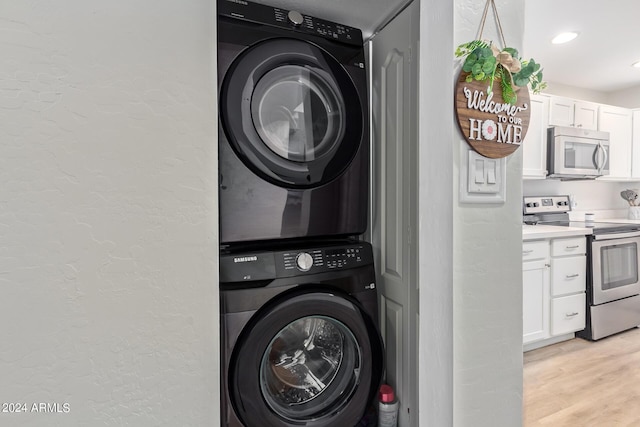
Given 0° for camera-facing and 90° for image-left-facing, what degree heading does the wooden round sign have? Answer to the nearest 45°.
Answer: approximately 315°

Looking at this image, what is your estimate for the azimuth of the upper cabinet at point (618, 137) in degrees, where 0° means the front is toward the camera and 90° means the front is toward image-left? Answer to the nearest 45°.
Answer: approximately 315°

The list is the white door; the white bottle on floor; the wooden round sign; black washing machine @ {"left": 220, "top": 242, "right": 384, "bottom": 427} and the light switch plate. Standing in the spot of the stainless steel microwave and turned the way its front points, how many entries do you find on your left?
0

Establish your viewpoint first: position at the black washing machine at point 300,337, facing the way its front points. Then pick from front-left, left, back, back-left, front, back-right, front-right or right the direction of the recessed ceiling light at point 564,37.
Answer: left

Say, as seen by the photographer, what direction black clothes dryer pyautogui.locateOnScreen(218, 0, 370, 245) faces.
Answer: facing the viewer and to the right of the viewer

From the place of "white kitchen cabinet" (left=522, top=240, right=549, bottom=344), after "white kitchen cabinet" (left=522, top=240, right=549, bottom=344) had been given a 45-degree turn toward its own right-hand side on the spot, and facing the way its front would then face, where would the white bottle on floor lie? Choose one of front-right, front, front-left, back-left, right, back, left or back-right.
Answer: front

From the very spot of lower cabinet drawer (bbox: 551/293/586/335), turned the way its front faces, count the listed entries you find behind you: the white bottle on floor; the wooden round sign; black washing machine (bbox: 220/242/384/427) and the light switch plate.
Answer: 0

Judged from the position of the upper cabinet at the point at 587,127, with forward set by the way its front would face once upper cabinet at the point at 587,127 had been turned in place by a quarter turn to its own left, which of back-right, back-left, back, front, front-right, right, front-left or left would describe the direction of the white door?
back-right

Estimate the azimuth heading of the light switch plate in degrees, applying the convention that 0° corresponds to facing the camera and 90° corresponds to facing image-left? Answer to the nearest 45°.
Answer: approximately 315°

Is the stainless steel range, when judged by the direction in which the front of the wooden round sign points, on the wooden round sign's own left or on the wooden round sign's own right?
on the wooden round sign's own left

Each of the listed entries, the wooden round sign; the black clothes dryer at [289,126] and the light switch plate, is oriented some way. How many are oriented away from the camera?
0

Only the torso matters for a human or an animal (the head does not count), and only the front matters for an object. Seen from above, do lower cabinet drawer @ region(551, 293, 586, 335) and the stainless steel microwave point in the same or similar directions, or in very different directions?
same or similar directions

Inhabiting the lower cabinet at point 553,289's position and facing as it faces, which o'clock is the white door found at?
The white door is roughly at 2 o'clock from the lower cabinet.

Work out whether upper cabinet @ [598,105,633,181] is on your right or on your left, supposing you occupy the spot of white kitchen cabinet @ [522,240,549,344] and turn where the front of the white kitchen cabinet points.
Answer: on your left
